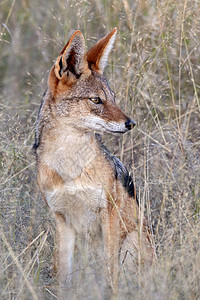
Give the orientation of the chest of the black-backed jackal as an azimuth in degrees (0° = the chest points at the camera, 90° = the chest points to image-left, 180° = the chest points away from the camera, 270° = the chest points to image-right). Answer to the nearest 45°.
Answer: approximately 45°
